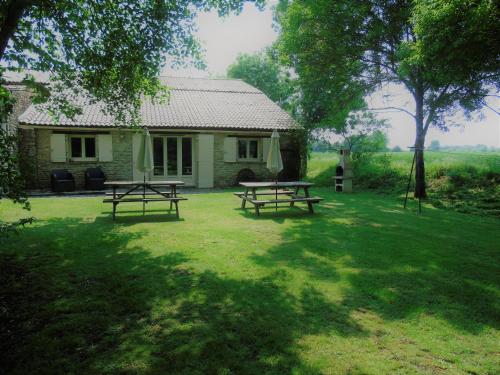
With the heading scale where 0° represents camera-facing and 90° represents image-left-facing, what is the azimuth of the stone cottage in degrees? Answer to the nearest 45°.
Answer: approximately 0°

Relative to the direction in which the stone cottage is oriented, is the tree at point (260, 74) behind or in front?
behind

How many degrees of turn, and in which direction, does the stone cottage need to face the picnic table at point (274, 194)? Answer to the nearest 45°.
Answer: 0° — it already faces it

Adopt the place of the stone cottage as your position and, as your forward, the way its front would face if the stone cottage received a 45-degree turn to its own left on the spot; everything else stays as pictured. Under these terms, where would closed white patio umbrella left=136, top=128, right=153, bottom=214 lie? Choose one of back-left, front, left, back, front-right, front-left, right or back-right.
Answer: front-right

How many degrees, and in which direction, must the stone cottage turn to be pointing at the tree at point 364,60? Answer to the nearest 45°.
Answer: approximately 45° to its left

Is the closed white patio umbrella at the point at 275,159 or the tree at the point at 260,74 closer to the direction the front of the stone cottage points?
the closed white patio umbrella

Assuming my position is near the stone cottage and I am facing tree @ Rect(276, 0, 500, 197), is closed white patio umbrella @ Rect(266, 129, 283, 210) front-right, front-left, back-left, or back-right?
front-right

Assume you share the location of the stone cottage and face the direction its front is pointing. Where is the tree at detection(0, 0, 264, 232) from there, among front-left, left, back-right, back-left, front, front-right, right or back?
front

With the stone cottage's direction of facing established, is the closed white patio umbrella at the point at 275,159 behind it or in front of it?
in front
